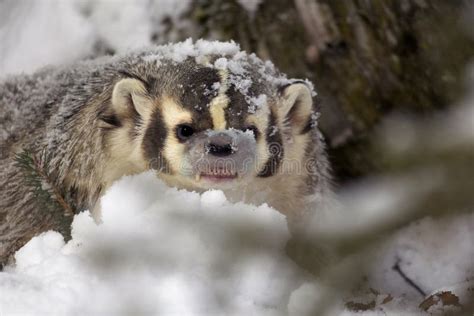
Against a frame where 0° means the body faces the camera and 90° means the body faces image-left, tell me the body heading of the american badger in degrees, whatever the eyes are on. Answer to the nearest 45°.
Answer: approximately 315°
